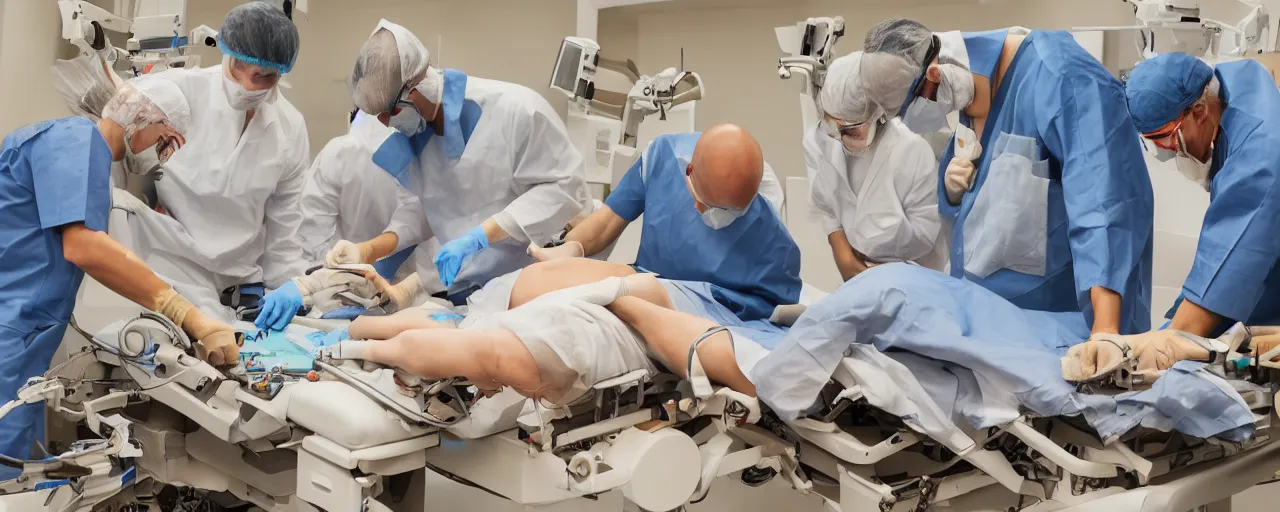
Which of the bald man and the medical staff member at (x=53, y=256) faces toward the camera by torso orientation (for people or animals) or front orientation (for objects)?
the bald man

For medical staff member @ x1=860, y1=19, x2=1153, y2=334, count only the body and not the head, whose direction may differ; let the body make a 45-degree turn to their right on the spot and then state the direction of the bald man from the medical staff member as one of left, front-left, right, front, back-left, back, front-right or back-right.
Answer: front

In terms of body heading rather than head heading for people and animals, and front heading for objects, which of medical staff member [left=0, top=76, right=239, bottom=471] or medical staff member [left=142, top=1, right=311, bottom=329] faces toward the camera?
medical staff member [left=142, top=1, right=311, bottom=329]

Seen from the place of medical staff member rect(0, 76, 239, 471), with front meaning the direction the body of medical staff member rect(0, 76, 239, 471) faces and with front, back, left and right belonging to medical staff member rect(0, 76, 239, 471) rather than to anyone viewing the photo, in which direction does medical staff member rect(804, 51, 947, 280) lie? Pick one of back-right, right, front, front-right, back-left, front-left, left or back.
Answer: front

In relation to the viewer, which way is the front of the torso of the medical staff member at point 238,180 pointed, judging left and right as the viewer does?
facing the viewer

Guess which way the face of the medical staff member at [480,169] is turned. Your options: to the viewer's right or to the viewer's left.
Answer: to the viewer's left

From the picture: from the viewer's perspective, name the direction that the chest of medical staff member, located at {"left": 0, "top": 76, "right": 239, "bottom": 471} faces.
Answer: to the viewer's right

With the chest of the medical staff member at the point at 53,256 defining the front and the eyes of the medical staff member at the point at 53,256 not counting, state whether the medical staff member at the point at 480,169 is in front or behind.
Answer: in front

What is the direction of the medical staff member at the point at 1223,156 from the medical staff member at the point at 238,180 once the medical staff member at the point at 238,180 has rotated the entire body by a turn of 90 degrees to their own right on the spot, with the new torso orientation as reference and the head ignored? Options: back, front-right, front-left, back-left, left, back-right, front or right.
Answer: back-left

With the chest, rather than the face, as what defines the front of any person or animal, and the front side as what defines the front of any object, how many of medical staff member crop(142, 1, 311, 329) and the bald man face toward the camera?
2

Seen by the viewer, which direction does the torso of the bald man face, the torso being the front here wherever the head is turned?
toward the camera

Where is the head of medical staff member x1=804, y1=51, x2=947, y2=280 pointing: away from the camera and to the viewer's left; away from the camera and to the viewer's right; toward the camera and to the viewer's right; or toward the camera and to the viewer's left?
toward the camera and to the viewer's left

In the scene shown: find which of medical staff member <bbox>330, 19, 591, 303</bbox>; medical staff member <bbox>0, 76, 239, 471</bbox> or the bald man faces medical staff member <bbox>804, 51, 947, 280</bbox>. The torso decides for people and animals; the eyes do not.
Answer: medical staff member <bbox>0, 76, 239, 471</bbox>

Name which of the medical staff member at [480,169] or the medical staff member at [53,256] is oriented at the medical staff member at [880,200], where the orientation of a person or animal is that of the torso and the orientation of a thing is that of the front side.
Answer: the medical staff member at [53,256]

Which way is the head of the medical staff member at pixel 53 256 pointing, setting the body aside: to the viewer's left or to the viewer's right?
to the viewer's right

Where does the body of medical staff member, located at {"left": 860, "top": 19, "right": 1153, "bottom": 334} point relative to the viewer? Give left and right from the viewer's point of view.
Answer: facing the viewer and to the left of the viewer

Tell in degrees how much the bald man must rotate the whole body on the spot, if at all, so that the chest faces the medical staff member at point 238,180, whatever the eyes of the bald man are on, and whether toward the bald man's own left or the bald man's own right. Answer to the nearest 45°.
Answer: approximately 90° to the bald man's own right
